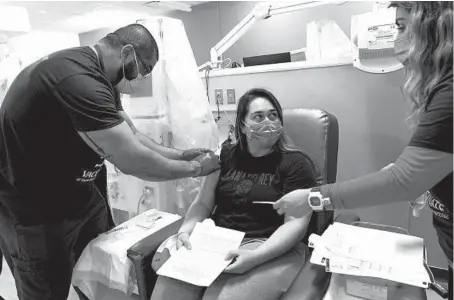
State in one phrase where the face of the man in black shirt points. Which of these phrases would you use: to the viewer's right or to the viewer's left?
to the viewer's right

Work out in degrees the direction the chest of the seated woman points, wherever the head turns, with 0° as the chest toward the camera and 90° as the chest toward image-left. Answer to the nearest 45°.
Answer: approximately 45°

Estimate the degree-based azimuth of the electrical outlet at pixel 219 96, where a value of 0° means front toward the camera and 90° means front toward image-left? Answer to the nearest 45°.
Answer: approximately 0°

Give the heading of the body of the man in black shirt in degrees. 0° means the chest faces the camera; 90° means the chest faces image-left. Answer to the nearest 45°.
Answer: approximately 270°

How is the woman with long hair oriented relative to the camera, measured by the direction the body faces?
to the viewer's left
